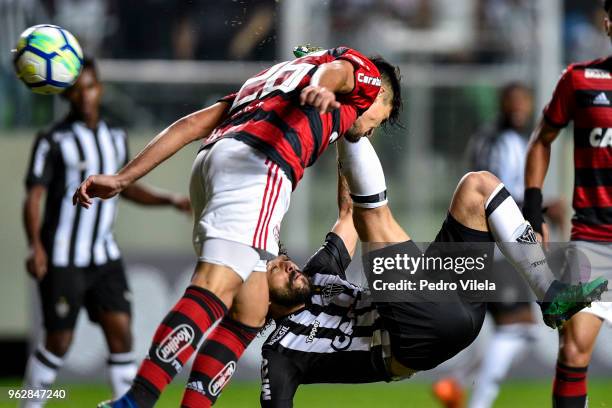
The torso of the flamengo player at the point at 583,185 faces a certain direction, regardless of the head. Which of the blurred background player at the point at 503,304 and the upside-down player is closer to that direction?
the upside-down player

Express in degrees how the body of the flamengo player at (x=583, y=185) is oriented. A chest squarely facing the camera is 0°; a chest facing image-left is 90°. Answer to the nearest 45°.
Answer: approximately 0°

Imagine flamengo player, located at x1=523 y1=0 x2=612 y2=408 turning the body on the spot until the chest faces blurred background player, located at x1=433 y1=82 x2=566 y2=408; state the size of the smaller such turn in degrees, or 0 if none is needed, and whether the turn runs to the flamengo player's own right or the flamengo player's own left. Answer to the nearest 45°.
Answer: approximately 180°

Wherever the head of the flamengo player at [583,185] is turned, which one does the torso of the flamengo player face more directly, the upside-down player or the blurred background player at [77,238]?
the upside-down player

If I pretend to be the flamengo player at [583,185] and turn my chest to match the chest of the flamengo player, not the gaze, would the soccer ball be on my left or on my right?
on my right

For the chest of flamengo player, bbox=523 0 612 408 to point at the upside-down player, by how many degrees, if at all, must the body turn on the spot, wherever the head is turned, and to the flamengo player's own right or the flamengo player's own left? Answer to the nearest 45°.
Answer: approximately 45° to the flamengo player's own right
